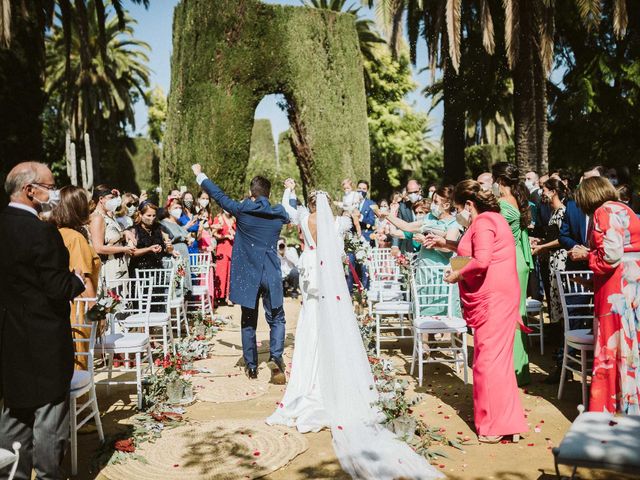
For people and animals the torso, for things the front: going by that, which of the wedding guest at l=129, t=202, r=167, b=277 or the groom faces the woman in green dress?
the wedding guest

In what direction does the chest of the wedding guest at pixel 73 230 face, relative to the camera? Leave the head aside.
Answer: to the viewer's right

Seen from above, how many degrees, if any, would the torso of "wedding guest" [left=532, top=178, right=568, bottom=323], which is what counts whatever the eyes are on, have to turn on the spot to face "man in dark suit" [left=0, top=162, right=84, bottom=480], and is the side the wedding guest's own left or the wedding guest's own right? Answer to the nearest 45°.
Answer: approximately 45° to the wedding guest's own left

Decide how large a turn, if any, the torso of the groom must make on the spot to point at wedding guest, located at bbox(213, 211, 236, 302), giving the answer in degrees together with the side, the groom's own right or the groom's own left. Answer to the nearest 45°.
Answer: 0° — they already face them

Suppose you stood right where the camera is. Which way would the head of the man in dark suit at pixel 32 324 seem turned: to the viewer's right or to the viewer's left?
to the viewer's right

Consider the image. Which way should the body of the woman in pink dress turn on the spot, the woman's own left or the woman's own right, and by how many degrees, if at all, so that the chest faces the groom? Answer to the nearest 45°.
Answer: approximately 45° to the woman's own right

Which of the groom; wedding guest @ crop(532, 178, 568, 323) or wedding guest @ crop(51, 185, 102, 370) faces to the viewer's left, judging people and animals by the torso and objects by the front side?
wedding guest @ crop(532, 178, 568, 323)

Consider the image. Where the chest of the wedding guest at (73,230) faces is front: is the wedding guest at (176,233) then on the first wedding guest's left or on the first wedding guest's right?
on the first wedding guest's left

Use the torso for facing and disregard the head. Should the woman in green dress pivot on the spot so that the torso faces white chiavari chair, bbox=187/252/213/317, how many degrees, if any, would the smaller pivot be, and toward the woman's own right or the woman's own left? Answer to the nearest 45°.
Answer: approximately 45° to the woman's own right
